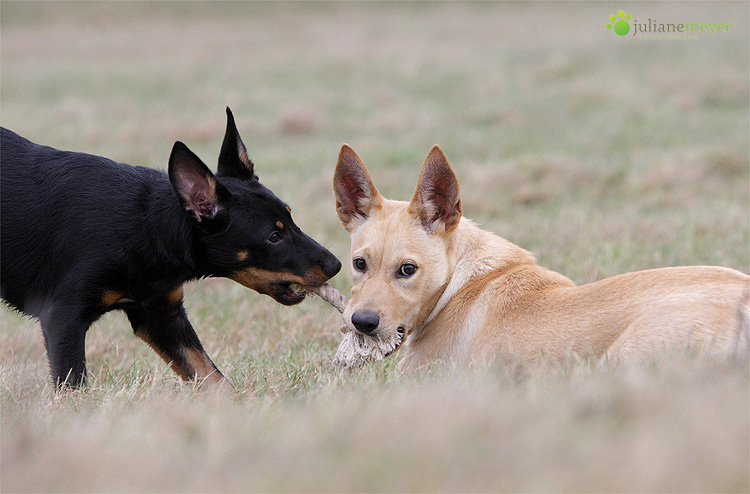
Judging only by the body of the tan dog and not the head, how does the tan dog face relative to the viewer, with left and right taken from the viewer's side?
facing to the left of the viewer
